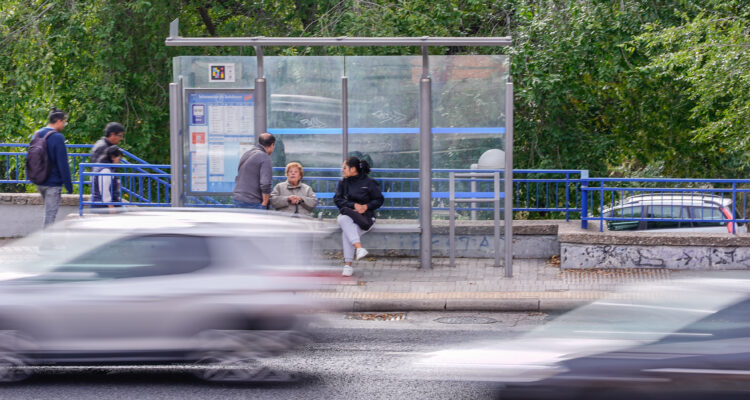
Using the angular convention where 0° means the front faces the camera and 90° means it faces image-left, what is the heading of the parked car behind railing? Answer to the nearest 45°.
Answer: approximately 90°

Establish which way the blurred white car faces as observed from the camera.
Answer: facing to the left of the viewer

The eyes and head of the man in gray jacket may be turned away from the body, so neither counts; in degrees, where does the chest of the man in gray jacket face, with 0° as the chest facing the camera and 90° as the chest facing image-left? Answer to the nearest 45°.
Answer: approximately 225°

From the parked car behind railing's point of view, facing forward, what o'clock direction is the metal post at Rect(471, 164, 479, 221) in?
The metal post is roughly at 11 o'clock from the parked car behind railing.

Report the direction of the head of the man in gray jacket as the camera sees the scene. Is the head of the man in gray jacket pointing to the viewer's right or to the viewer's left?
to the viewer's right

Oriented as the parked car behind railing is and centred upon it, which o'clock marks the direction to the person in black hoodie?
The person in black hoodie is roughly at 11 o'clock from the parked car behind railing.

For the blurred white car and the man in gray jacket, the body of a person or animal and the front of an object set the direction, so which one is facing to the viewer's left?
the blurred white car

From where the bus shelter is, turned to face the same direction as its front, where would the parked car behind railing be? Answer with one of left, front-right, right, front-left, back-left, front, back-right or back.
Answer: left

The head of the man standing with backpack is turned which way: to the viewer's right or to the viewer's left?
to the viewer's right
